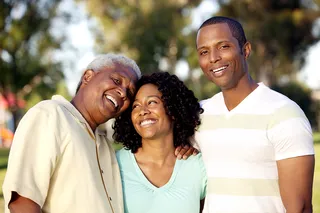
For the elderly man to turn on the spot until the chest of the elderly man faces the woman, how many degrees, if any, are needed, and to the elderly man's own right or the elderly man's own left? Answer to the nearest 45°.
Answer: approximately 90° to the elderly man's own left

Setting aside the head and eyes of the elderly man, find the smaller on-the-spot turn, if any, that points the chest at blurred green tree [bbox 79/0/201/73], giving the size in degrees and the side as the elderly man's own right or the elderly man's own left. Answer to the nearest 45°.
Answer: approximately 135° to the elderly man's own left

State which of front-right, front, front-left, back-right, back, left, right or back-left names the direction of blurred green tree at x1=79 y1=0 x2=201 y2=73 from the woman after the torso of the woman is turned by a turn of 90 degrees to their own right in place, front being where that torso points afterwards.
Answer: right

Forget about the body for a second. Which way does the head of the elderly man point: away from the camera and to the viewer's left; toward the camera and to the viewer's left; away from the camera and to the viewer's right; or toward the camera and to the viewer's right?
toward the camera and to the viewer's right

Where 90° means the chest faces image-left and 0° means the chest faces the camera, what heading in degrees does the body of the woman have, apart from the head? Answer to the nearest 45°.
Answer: approximately 0°

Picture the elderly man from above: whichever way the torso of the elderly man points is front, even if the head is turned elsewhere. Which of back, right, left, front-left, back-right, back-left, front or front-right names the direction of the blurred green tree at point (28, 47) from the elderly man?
back-left

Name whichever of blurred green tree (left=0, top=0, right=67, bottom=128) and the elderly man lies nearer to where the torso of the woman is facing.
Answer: the elderly man

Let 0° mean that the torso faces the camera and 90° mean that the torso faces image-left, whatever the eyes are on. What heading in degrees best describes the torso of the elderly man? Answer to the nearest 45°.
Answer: approximately 315°
